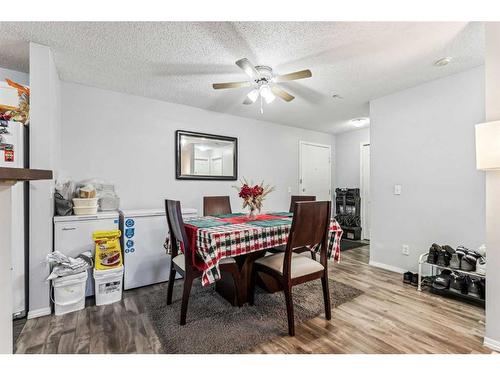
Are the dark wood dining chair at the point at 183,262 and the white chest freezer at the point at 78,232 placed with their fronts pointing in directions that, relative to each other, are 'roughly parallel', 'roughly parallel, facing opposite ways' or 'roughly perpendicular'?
roughly perpendicular

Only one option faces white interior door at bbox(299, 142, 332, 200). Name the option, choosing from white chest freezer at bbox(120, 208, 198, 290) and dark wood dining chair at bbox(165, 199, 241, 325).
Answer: the dark wood dining chair

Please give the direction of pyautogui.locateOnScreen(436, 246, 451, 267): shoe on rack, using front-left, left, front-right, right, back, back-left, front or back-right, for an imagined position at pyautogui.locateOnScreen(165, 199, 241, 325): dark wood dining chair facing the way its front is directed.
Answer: front-right

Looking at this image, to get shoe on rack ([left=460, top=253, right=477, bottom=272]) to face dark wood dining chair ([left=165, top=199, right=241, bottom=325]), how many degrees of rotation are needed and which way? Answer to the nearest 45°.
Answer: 0° — it already faces it

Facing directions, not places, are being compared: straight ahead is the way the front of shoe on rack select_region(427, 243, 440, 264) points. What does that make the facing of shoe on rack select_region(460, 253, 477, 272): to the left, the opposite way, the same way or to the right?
the same way

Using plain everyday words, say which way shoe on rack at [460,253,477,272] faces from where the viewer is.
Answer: facing the viewer and to the left of the viewer

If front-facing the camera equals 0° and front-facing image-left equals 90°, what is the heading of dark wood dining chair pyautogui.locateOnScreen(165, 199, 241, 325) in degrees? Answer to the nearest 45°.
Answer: approximately 225°

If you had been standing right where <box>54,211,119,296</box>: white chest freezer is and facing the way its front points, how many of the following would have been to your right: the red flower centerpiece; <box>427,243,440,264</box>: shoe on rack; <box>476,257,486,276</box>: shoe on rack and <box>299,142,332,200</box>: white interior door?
0

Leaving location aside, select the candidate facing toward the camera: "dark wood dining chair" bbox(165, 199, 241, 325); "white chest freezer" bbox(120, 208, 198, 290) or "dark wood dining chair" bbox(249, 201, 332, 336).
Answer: the white chest freezer

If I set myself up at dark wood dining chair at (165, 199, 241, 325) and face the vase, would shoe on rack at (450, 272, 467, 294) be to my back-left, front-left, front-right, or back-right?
front-right

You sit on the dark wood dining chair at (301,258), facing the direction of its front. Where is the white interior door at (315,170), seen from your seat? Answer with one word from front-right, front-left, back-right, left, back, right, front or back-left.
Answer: front-right

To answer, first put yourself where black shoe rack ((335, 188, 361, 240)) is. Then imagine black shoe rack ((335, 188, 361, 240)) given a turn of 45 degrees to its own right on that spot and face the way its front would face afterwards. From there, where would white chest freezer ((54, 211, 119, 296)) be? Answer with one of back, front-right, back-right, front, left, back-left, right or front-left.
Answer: front

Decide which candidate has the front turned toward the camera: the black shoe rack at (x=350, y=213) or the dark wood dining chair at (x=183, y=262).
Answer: the black shoe rack

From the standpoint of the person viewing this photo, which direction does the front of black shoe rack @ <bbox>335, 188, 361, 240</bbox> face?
facing the viewer

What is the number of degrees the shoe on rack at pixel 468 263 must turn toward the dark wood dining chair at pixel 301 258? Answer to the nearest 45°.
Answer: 0° — it already faces it

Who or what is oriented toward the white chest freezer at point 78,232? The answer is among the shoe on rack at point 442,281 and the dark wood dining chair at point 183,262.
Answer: the shoe on rack
